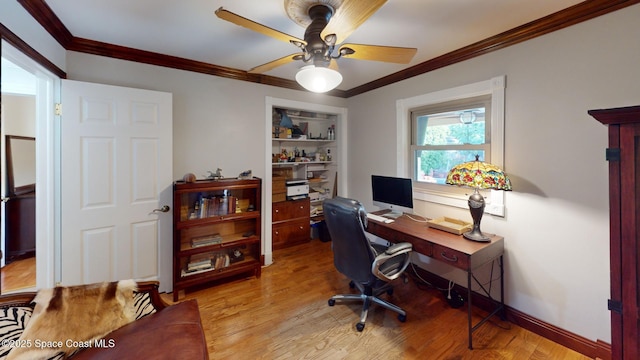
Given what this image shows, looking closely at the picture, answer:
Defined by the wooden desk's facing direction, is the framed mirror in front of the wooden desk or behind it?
in front

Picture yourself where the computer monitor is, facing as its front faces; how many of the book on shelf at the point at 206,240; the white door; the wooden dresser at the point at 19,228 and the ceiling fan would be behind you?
0

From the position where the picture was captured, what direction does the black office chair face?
facing away from the viewer and to the right of the viewer

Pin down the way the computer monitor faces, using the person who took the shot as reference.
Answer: facing the viewer and to the left of the viewer

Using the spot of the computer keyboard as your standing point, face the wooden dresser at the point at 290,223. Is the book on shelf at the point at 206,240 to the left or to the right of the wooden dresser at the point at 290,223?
left

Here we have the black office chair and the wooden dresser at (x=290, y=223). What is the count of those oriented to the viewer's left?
0

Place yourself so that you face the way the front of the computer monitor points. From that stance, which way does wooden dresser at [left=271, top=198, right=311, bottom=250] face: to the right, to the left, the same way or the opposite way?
to the left

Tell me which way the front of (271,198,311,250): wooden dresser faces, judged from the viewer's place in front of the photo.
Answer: facing the viewer and to the right of the viewer

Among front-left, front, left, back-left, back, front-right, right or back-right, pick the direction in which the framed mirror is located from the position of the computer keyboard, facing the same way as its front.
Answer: front-right

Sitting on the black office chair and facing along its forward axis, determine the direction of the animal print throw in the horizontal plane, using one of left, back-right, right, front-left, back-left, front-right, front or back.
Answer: back

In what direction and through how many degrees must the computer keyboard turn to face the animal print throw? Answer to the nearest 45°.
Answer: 0° — it already faces it

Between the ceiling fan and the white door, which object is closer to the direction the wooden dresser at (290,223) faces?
the ceiling fan

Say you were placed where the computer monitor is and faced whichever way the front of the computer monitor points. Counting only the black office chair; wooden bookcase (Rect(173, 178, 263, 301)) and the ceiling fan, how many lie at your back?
0

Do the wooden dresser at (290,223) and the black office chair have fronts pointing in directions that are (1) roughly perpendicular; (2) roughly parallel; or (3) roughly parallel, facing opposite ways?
roughly perpendicular

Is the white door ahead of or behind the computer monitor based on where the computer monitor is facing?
ahead

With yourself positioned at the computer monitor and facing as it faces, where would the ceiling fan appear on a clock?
The ceiling fan is roughly at 11 o'clock from the computer monitor.
